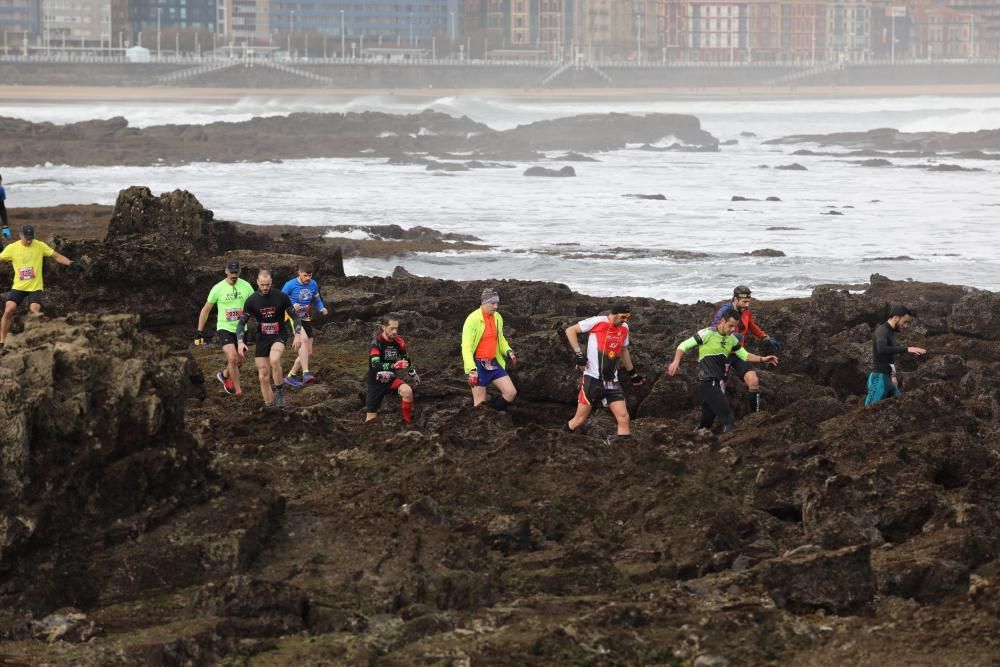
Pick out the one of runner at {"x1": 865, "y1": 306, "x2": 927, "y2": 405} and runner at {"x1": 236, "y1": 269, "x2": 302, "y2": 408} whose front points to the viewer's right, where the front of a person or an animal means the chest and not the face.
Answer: runner at {"x1": 865, "y1": 306, "x2": 927, "y2": 405}

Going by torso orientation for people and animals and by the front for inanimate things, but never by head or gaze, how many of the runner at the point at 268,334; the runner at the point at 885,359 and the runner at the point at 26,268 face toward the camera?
2

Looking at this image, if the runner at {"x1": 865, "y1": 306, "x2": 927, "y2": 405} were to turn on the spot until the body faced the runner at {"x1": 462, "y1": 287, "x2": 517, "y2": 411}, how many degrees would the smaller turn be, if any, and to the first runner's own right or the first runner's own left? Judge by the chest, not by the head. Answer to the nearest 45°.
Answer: approximately 180°

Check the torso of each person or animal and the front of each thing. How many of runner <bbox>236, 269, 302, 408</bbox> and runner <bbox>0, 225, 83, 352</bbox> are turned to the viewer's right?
0

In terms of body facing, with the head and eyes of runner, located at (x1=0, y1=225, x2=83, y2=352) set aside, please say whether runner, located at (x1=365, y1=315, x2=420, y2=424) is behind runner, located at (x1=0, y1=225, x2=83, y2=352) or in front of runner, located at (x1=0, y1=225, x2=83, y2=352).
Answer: in front

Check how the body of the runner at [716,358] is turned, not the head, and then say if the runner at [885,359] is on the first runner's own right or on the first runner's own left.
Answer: on the first runner's own left

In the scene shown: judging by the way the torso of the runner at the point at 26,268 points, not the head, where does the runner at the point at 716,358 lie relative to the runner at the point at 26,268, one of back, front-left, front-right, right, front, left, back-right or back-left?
front-left

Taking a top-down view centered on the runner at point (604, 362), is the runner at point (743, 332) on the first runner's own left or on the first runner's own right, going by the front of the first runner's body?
on the first runner's own left

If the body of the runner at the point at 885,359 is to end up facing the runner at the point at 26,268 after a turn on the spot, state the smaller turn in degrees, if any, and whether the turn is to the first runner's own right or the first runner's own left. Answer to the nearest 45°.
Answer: approximately 180°
